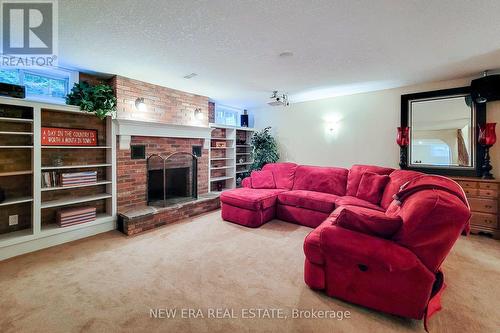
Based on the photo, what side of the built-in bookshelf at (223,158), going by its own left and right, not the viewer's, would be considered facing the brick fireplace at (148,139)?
right

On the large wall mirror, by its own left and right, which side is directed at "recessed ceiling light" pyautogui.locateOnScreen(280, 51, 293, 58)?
front

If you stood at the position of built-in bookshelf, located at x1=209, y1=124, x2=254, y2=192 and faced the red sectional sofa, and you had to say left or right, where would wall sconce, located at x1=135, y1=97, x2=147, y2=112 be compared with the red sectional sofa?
right

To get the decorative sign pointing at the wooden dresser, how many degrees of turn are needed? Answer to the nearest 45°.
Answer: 0° — it already faces it

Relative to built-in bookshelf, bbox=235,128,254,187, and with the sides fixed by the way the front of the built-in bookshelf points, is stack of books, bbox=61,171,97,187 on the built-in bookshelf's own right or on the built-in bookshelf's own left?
on the built-in bookshelf's own right

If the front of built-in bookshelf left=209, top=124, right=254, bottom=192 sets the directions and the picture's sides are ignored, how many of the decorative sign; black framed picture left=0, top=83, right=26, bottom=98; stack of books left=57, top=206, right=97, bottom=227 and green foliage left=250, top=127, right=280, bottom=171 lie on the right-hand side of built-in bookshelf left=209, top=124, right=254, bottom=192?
3

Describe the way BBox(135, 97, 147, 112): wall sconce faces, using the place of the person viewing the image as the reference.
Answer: facing the viewer and to the right of the viewer

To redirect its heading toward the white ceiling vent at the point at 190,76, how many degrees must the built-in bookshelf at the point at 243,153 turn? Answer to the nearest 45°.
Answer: approximately 45° to its right

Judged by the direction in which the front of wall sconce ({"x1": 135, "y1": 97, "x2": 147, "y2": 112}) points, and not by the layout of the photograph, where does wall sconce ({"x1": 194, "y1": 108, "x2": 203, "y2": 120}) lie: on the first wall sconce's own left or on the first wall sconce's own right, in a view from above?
on the first wall sconce's own left

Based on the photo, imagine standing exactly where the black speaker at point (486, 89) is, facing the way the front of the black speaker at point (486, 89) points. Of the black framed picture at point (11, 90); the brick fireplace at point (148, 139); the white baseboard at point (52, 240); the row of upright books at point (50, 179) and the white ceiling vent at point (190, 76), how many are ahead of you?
5

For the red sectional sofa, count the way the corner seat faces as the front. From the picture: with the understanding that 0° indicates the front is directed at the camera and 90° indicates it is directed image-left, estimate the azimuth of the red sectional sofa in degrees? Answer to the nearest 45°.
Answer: approximately 45°
